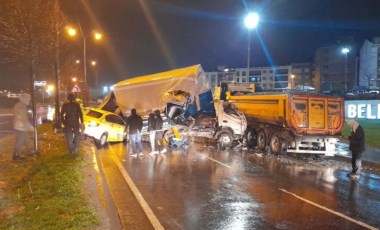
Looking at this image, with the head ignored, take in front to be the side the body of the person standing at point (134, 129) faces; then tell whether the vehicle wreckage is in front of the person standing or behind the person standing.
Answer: in front

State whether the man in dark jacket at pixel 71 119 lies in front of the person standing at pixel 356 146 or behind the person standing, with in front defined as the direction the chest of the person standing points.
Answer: in front

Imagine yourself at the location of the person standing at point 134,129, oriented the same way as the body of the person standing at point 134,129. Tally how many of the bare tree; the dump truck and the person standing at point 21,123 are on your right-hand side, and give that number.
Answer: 1

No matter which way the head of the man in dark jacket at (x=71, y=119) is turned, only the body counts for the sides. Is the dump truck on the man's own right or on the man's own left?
on the man's own right

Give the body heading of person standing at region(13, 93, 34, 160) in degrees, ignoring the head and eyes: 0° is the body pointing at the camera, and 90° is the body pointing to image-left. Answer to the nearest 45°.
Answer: approximately 270°

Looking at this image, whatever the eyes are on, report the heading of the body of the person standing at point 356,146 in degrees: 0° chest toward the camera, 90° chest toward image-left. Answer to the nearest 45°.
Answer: approximately 90°

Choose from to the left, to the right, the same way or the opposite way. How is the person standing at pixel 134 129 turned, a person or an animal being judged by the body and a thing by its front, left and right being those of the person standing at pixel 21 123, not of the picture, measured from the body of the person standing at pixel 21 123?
to the left

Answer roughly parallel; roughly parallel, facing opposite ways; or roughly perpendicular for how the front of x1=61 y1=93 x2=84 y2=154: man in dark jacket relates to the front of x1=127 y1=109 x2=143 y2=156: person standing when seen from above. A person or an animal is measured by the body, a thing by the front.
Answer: roughly parallel

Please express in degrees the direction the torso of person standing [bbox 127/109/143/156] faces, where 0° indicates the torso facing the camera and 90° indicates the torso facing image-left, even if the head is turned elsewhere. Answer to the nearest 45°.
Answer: approximately 180°

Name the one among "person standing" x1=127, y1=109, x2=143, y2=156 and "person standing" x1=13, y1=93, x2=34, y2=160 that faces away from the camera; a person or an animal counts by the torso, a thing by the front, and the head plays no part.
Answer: "person standing" x1=127, y1=109, x2=143, y2=156

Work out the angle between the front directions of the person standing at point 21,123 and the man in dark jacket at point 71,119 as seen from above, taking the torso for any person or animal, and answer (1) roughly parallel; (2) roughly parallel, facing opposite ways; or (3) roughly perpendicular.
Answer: roughly perpendicular
